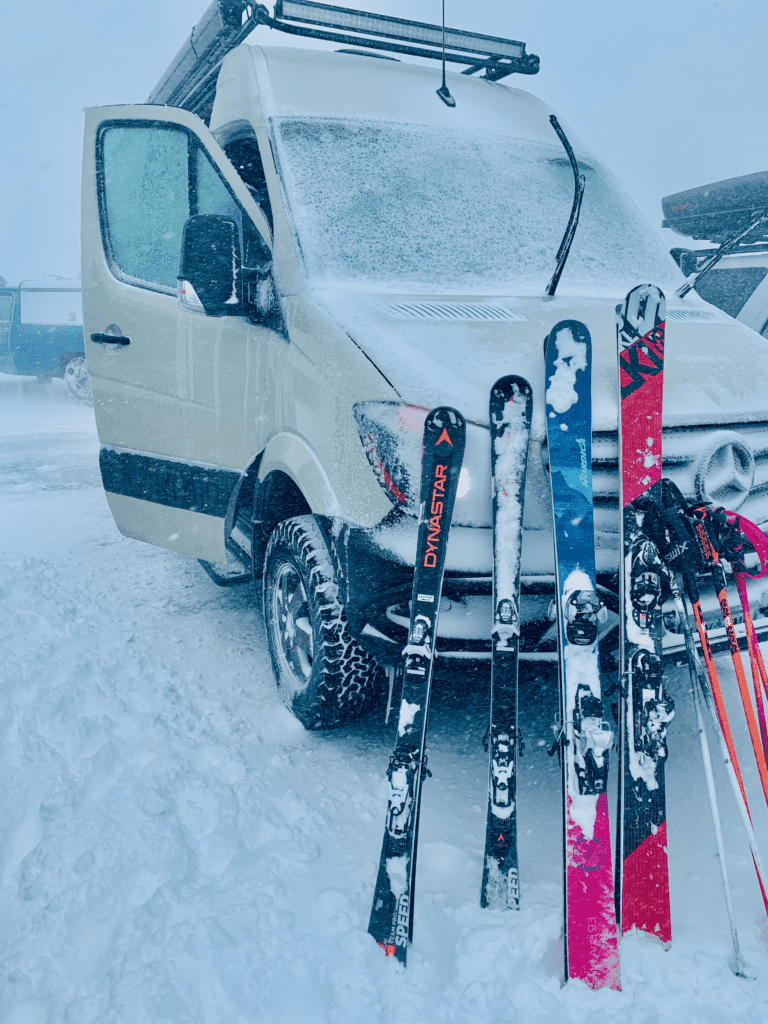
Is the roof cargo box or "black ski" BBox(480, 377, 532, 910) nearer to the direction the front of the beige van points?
the black ski

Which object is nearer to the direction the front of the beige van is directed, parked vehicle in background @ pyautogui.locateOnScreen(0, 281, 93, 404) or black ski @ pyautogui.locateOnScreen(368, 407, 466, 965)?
the black ski

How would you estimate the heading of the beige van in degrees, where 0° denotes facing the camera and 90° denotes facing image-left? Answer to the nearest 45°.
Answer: approximately 315°

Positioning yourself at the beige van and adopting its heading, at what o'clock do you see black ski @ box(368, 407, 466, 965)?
The black ski is roughly at 1 o'clock from the beige van.

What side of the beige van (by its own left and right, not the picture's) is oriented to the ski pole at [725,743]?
front
